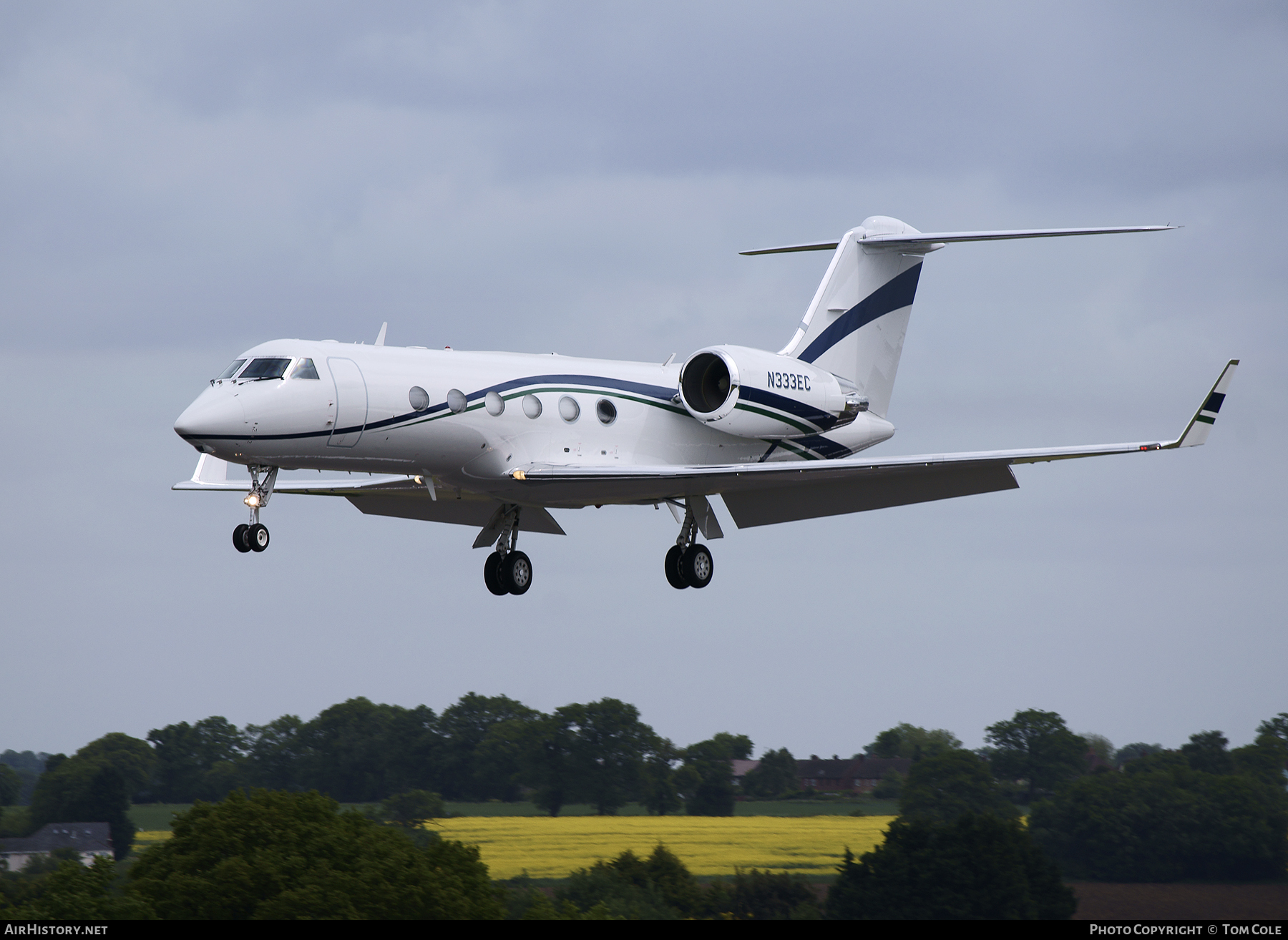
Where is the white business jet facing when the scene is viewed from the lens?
facing the viewer and to the left of the viewer
